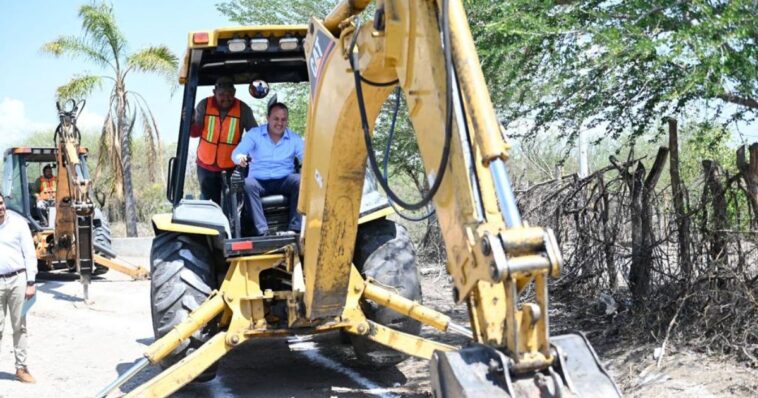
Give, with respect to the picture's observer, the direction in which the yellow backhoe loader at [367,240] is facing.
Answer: facing away from the viewer

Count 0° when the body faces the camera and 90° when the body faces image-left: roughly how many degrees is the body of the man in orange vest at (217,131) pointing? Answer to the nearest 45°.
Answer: approximately 0°

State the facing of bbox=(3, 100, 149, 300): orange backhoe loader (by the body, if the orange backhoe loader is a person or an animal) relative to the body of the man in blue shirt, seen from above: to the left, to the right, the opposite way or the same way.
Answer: the opposite way

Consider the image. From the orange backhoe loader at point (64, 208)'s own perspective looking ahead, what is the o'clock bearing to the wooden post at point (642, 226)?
The wooden post is roughly at 5 o'clock from the orange backhoe loader.

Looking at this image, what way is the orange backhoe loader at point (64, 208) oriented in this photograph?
away from the camera

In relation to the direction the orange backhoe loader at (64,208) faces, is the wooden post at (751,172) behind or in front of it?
behind

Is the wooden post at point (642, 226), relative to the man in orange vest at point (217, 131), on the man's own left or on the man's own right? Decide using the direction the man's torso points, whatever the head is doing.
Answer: on the man's own left

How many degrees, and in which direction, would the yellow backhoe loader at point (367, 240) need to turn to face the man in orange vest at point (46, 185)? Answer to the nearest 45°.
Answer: approximately 45° to its left

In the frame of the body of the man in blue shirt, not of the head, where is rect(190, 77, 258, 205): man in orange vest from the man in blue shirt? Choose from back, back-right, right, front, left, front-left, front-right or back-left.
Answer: back-right
